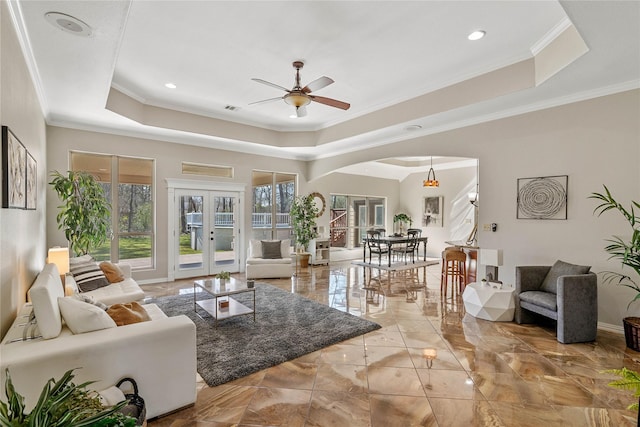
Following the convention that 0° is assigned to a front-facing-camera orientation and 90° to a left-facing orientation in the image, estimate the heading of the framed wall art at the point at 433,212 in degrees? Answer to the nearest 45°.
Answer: approximately 45°

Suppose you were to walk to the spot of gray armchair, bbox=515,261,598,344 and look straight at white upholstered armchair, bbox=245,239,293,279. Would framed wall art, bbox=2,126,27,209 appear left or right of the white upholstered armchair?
left

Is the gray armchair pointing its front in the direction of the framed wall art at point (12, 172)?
yes

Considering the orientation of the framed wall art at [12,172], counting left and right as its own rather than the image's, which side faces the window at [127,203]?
left

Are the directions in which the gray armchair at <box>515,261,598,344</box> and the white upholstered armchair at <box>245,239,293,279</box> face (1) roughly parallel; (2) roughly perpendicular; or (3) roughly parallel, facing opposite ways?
roughly perpendicular

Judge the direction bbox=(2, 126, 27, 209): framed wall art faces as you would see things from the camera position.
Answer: facing to the right of the viewer

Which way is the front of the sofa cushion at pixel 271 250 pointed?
toward the camera

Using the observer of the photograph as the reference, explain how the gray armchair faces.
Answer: facing the viewer and to the left of the viewer

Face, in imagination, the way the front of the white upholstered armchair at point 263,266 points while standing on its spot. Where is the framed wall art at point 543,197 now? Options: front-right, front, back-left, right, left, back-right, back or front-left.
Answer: front-left

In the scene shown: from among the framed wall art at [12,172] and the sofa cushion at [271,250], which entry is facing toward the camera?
the sofa cushion

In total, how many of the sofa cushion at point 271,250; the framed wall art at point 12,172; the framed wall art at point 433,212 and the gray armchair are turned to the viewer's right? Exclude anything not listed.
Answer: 1

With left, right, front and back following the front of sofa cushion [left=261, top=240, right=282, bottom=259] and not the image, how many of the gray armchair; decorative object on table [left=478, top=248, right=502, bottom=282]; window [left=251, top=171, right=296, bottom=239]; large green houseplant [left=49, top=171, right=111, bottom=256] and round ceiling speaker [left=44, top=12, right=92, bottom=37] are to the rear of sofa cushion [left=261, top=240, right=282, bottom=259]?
1

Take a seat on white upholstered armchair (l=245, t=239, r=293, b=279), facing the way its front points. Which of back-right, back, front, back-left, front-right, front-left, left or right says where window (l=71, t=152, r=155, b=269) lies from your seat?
right

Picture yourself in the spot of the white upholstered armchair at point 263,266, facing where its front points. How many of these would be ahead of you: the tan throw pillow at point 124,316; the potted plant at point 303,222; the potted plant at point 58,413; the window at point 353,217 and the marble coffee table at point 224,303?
3

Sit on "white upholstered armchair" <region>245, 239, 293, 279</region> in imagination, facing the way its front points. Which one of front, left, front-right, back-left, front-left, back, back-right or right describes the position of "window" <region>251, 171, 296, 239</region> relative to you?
back

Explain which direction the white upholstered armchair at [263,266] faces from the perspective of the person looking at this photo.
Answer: facing the viewer

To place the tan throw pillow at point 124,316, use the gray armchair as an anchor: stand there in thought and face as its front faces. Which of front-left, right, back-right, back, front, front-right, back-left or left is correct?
front

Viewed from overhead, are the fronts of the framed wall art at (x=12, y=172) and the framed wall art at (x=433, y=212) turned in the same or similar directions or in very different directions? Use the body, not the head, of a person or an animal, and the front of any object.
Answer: very different directions
